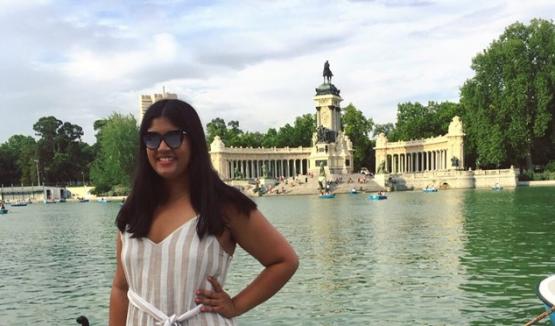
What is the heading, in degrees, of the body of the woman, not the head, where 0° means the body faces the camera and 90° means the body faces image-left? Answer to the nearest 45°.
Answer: approximately 45°

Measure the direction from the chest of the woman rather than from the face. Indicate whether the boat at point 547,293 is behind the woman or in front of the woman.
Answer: behind
